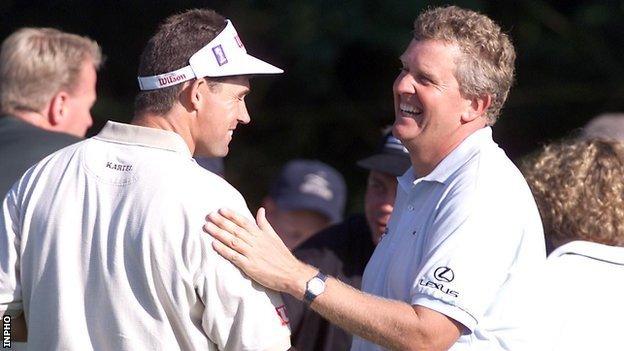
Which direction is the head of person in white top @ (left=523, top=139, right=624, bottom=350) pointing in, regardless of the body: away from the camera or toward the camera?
away from the camera

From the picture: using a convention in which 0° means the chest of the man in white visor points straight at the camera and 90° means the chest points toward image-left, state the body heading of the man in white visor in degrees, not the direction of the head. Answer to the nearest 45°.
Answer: approximately 225°

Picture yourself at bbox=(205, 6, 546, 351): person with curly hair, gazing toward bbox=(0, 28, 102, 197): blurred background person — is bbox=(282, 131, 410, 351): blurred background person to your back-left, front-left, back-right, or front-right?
front-right

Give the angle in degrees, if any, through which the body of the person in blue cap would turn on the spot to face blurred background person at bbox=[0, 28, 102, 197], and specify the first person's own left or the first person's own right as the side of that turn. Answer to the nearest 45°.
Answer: approximately 90° to the first person's own right

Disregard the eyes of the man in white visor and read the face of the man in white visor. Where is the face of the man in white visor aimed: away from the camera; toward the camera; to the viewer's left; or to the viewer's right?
to the viewer's right

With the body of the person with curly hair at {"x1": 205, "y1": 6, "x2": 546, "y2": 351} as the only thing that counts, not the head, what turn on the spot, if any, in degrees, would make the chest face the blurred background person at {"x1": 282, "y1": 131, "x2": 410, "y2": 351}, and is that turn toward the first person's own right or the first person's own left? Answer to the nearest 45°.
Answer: approximately 90° to the first person's own right

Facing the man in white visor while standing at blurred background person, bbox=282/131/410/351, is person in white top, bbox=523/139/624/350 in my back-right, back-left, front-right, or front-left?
front-left

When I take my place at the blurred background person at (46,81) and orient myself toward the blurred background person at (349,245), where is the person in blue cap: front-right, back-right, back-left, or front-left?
front-left
